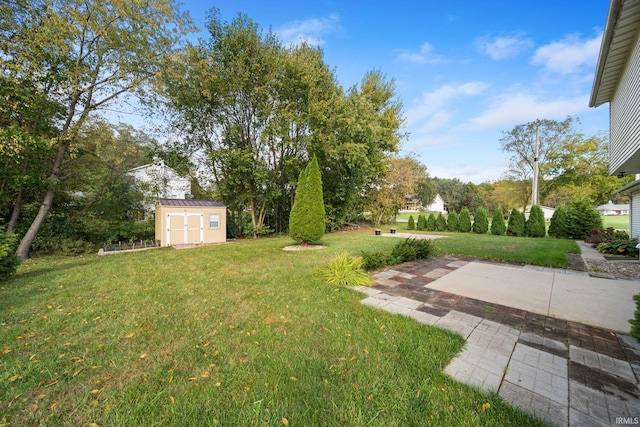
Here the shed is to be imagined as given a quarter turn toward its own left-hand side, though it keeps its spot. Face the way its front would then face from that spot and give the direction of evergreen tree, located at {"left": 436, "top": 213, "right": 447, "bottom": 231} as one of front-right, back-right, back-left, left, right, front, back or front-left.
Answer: front

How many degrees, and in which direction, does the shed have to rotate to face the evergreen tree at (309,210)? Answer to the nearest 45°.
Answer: approximately 45° to its left

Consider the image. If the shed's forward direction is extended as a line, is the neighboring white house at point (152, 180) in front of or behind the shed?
behind

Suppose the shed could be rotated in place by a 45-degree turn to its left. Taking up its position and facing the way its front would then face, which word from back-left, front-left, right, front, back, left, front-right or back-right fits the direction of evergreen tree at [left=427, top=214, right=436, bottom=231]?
front-left

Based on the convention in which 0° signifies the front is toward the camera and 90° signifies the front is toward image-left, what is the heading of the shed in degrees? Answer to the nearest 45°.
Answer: approximately 0°

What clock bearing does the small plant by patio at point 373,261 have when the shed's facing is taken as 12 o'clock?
The small plant by patio is roughly at 11 o'clock from the shed.

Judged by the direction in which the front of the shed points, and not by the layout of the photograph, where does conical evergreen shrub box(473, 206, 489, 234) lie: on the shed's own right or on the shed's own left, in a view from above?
on the shed's own left

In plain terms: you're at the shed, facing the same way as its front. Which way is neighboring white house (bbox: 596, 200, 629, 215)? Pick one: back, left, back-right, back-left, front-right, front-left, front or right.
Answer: left

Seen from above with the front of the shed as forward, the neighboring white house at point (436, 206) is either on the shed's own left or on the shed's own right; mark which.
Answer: on the shed's own left

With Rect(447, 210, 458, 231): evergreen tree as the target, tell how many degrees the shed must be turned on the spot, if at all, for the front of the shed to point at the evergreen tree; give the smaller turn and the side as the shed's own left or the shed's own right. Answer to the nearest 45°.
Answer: approximately 90° to the shed's own left

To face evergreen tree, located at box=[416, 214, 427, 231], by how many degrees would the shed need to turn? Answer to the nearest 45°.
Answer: approximately 90° to its left

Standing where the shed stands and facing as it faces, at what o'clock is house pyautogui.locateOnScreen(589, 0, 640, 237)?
The house is roughly at 11 o'clock from the shed.

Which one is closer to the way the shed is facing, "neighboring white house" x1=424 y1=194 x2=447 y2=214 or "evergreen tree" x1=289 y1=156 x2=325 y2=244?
the evergreen tree

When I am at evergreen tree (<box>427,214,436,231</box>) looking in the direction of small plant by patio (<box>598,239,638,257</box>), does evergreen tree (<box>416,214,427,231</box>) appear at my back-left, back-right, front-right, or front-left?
back-right

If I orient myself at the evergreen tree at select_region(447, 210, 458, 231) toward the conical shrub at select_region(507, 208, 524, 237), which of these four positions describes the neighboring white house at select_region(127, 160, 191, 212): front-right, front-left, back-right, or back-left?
back-right
